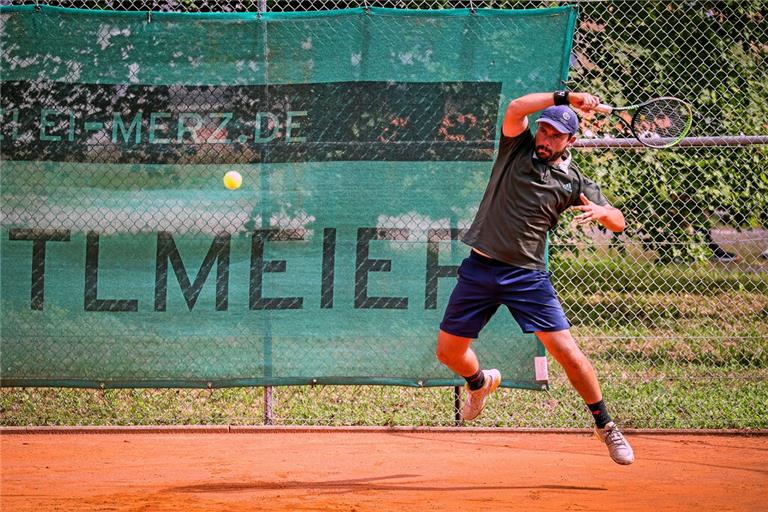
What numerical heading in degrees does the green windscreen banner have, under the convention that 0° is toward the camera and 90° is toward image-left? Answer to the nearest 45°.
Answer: approximately 0°
